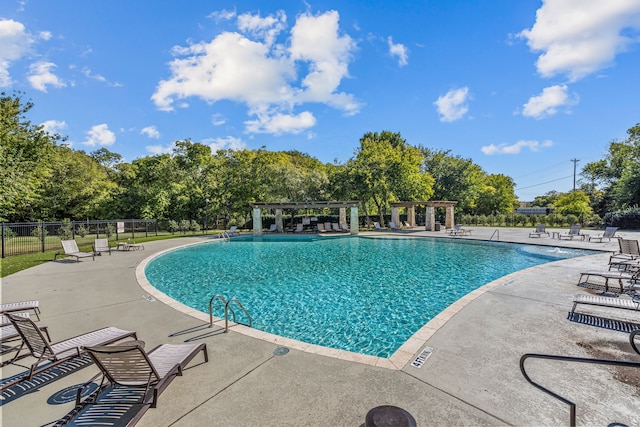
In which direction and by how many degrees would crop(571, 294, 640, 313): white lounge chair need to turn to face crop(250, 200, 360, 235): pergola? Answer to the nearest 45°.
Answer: approximately 45° to its right

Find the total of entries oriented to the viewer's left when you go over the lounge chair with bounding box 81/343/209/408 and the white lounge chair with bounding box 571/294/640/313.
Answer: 1

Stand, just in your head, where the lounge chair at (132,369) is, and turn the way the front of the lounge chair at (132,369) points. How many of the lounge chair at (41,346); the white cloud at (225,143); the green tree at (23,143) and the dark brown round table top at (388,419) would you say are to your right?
1

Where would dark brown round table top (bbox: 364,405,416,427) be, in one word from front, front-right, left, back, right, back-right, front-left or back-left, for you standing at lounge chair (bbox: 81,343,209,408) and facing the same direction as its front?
right

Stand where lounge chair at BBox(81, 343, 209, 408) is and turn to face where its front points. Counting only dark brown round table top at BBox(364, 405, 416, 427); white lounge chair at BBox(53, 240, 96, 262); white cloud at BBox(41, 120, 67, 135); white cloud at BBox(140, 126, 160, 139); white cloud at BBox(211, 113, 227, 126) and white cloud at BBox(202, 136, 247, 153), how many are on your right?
1

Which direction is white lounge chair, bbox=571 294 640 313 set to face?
to the viewer's left

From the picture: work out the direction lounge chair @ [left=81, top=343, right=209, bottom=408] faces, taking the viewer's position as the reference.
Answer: facing away from the viewer and to the right of the viewer

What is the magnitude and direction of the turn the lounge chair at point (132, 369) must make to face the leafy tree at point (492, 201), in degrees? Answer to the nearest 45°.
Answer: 0° — it already faces it

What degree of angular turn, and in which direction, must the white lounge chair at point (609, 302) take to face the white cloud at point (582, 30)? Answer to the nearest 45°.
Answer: approximately 90° to its right

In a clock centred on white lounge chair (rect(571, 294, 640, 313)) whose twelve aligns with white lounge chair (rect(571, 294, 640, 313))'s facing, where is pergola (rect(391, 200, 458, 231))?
The pergola is roughly at 2 o'clock from the white lounge chair.
